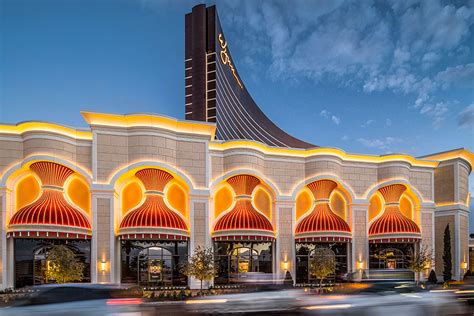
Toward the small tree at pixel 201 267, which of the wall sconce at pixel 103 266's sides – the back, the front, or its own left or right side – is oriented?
left

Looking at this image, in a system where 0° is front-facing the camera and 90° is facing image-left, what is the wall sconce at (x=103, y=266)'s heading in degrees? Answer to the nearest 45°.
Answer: approximately 0°

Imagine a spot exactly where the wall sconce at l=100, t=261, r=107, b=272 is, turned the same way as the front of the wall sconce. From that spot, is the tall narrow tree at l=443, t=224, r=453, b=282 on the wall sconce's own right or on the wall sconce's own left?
on the wall sconce's own left

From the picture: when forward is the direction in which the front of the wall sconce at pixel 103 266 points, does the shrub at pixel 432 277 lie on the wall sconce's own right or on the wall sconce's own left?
on the wall sconce's own left
